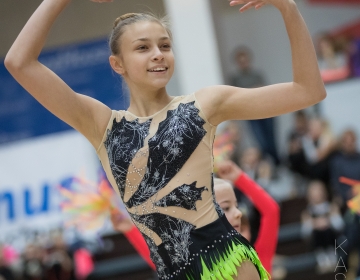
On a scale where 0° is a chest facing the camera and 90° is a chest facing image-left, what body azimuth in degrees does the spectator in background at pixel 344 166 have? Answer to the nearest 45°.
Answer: approximately 0°

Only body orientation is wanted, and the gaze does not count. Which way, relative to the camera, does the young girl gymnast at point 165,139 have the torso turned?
toward the camera

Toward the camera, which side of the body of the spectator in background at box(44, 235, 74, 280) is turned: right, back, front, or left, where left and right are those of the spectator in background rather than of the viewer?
front

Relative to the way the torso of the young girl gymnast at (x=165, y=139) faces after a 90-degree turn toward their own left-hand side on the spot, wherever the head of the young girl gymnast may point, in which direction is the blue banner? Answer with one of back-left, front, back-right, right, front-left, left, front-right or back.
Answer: left

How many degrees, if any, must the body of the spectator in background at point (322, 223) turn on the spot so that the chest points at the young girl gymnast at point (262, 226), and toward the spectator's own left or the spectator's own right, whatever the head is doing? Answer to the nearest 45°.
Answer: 0° — they already face them

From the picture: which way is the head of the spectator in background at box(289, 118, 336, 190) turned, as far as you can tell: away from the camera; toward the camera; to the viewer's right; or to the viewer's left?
toward the camera

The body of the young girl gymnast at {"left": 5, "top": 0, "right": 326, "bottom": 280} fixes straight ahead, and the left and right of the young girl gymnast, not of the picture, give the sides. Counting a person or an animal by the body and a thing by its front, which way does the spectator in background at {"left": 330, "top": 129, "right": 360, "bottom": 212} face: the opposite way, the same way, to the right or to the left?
the same way

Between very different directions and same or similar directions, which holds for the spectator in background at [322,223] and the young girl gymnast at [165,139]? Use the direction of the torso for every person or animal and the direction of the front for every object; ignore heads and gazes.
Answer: same or similar directions

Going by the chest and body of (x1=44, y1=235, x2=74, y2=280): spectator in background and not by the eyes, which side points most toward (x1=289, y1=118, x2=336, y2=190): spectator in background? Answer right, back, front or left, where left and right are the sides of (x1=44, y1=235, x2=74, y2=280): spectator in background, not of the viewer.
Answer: left

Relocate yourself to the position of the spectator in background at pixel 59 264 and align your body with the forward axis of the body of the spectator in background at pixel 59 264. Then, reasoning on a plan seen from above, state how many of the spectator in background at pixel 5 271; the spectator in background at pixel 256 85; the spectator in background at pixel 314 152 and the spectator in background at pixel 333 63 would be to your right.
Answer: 1

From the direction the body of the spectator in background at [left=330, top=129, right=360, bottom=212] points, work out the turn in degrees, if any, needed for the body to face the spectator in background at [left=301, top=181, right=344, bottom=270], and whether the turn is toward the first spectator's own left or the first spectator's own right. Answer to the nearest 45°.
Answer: approximately 45° to the first spectator's own right

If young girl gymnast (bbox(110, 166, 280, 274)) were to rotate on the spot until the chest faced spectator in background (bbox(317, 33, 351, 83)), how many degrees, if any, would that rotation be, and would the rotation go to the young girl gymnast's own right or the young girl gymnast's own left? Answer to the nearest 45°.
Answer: approximately 135° to the young girl gymnast's own left

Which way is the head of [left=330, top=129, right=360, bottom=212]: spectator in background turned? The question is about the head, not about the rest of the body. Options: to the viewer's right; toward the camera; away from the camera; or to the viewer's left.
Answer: toward the camera

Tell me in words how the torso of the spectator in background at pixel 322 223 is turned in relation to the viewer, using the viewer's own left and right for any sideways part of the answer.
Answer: facing the viewer

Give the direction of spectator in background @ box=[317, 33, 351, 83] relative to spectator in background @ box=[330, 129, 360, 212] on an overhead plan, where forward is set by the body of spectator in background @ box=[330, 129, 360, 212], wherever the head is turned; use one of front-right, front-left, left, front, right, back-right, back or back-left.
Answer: back

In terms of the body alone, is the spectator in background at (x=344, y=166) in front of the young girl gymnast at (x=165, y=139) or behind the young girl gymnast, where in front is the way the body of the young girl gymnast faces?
behind

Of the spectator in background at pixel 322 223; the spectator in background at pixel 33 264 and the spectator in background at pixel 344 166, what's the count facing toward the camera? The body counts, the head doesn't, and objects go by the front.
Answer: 3
